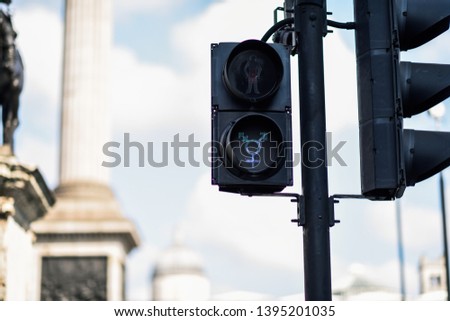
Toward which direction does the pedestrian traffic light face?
toward the camera

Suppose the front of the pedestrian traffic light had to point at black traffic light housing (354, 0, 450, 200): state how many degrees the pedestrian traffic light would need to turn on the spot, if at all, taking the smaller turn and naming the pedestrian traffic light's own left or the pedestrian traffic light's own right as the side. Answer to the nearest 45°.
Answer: approximately 90° to the pedestrian traffic light's own left

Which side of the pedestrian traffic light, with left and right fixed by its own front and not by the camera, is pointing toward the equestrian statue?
back
